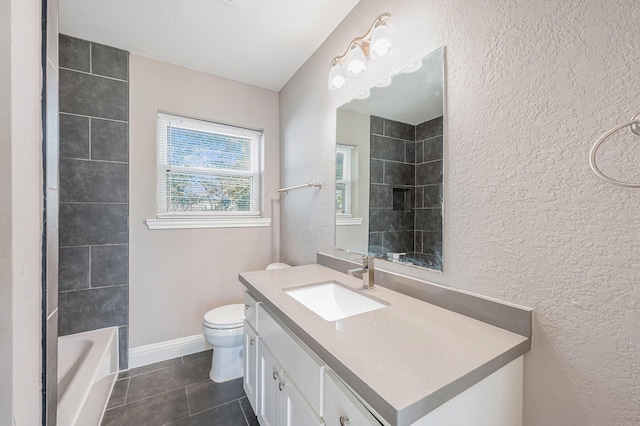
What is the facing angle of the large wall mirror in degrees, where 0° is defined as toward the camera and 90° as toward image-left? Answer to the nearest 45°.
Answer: approximately 45°

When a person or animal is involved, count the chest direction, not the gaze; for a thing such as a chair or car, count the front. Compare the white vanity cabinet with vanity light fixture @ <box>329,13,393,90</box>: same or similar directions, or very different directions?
same or similar directions

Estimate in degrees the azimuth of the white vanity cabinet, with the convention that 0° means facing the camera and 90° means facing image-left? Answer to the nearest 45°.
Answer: approximately 45°

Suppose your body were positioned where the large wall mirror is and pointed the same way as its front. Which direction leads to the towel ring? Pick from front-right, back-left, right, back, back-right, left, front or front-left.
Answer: left

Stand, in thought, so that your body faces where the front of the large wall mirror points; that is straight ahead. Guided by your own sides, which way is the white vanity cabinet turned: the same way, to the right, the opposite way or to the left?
the same way

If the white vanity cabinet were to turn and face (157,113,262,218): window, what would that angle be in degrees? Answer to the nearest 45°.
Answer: approximately 90° to its right

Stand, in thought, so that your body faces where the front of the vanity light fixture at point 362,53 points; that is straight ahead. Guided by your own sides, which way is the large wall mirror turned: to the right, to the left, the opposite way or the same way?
the same way

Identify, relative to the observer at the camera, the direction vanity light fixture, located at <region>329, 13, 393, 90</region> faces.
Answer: facing the viewer and to the left of the viewer
